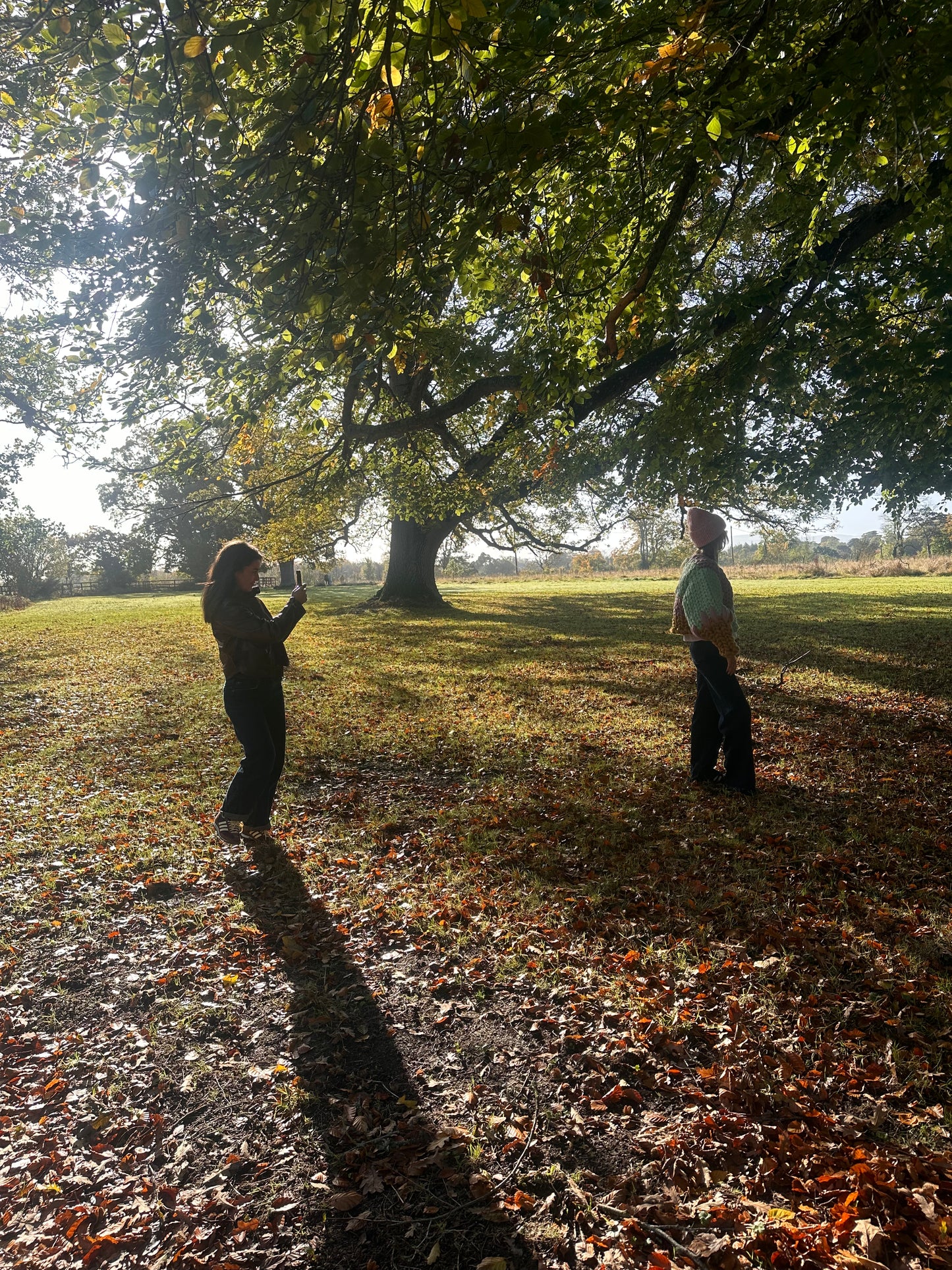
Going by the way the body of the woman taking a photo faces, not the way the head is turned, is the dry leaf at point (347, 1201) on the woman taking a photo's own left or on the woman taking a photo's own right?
on the woman taking a photo's own right

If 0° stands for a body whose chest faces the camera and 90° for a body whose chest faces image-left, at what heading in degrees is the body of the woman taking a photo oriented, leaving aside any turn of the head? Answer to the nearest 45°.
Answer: approximately 270°

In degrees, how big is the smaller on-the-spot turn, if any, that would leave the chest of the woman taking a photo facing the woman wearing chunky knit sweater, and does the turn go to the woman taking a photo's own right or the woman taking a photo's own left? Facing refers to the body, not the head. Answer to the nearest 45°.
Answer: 0° — they already face them

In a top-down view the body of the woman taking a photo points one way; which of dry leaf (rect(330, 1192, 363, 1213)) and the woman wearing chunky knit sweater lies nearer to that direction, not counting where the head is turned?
the woman wearing chunky knit sweater

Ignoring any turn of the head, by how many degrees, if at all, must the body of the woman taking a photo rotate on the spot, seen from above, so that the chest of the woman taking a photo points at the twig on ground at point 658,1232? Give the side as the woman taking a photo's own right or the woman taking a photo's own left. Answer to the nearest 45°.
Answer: approximately 90° to the woman taking a photo's own right

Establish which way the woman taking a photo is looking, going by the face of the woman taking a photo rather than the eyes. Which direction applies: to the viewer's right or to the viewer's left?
to the viewer's right

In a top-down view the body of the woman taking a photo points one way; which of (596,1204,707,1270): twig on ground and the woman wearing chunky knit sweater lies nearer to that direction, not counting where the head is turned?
the woman wearing chunky knit sweater
